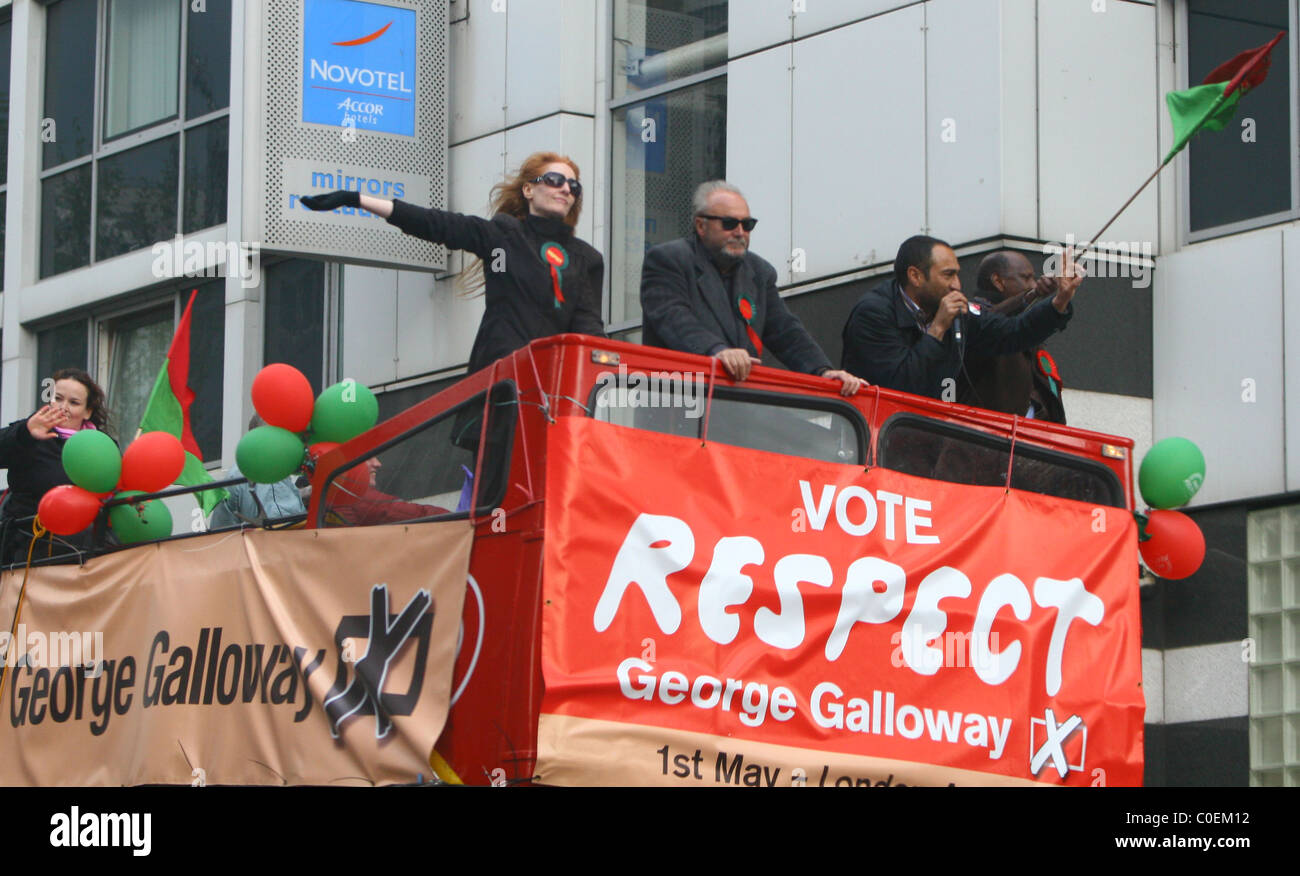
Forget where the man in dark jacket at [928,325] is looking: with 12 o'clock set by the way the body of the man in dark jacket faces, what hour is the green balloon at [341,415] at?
The green balloon is roughly at 4 o'clock from the man in dark jacket.

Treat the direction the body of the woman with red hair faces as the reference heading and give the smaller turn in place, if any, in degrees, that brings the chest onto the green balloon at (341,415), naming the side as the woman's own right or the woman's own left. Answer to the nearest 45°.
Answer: approximately 135° to the woman's own right

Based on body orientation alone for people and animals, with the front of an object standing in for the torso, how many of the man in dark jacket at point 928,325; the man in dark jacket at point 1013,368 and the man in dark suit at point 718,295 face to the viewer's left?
0

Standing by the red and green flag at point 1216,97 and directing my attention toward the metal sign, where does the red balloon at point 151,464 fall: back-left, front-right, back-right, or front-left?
front-left

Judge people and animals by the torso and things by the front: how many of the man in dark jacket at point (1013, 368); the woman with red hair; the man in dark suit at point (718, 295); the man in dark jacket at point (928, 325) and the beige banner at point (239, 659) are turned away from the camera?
0

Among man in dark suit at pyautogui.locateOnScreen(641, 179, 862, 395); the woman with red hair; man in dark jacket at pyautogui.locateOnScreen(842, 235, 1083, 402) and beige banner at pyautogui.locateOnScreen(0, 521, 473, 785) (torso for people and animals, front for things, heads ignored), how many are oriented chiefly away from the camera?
0

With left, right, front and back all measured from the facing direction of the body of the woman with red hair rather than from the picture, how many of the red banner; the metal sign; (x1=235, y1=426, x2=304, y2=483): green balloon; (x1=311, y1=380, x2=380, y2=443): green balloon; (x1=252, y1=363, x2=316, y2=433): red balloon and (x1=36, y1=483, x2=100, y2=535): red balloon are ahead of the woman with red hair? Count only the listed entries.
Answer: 1

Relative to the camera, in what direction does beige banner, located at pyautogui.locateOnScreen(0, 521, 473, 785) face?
facing the viewer and to the left of the viewer

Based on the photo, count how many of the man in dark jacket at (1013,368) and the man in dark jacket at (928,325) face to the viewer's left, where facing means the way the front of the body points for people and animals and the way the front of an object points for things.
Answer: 0

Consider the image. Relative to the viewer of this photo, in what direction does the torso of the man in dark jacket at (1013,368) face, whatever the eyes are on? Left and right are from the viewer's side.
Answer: facing the viewer and to the right of the viewer

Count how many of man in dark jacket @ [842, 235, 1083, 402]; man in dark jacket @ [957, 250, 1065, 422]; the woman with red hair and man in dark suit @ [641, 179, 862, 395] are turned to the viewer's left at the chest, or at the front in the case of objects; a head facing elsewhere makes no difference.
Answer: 0

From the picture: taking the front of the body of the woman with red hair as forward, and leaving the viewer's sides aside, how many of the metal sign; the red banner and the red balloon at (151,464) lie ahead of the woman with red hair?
1
